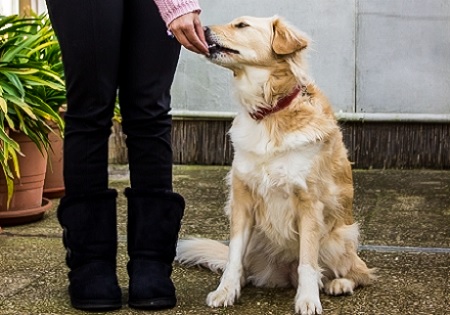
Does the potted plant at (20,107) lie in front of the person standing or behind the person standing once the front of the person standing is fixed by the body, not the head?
behind

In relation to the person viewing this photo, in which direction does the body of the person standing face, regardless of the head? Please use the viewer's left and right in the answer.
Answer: facing the viewer

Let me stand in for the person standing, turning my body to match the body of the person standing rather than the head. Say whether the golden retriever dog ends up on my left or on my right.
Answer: on my left
